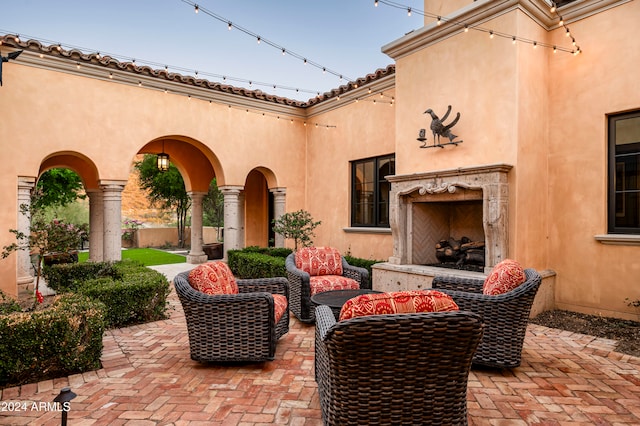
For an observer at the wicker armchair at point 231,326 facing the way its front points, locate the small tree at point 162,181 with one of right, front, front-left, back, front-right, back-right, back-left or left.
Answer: left

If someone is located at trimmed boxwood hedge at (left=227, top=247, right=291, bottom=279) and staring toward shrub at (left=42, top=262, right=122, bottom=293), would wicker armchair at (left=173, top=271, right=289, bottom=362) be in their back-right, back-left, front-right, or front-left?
front-left

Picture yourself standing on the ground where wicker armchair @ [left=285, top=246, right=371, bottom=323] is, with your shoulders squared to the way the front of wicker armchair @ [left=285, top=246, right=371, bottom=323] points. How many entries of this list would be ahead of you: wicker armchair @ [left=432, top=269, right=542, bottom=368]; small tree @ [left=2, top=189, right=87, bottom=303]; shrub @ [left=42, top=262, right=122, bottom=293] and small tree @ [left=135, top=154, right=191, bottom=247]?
1

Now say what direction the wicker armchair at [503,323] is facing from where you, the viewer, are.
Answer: facing to the left of the viewer

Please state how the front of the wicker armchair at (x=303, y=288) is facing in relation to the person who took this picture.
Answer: facing the viewer and to the right of the viewer

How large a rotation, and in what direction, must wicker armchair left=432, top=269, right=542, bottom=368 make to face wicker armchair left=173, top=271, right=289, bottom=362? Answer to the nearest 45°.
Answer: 0° — it already faces it

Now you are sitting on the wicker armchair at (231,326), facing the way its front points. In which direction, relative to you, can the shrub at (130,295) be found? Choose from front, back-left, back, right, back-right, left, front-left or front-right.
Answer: back-left

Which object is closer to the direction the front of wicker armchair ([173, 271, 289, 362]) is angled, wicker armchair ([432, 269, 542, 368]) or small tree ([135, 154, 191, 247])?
the wicker armchair

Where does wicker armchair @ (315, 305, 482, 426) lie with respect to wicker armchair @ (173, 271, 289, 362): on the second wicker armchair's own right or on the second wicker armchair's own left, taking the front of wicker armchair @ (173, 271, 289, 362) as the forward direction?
on the second wicker armchair's own right

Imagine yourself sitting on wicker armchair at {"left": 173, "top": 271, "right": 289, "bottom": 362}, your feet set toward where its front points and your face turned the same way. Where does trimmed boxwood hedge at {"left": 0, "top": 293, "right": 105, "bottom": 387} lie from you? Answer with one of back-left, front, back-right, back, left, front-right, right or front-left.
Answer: back

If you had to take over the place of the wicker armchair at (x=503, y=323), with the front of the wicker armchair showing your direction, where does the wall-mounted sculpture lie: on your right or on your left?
on your right

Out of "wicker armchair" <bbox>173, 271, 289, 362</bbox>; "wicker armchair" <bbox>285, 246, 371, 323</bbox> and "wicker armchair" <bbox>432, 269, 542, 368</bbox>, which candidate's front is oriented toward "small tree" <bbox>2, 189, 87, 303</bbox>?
"wicker armchair" <bbox>432, 269, 542, 368</bbox>

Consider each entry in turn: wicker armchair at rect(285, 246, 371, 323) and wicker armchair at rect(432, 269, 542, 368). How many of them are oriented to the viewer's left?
1

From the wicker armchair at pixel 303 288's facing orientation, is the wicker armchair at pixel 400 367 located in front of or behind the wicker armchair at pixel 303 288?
in front

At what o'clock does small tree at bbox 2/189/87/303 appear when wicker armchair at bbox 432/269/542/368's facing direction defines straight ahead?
The small tree is roughly at 12 o'clock from the wicker armchair.

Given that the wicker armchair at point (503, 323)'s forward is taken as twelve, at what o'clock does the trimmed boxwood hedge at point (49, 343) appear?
The trimmed boxwood hedge is roughly at 11 o'clock from the wicker armchair.

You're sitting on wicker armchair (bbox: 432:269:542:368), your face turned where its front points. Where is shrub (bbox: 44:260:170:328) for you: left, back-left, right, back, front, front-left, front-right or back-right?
front

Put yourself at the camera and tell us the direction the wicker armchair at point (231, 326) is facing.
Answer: facing to the right of the viewer
